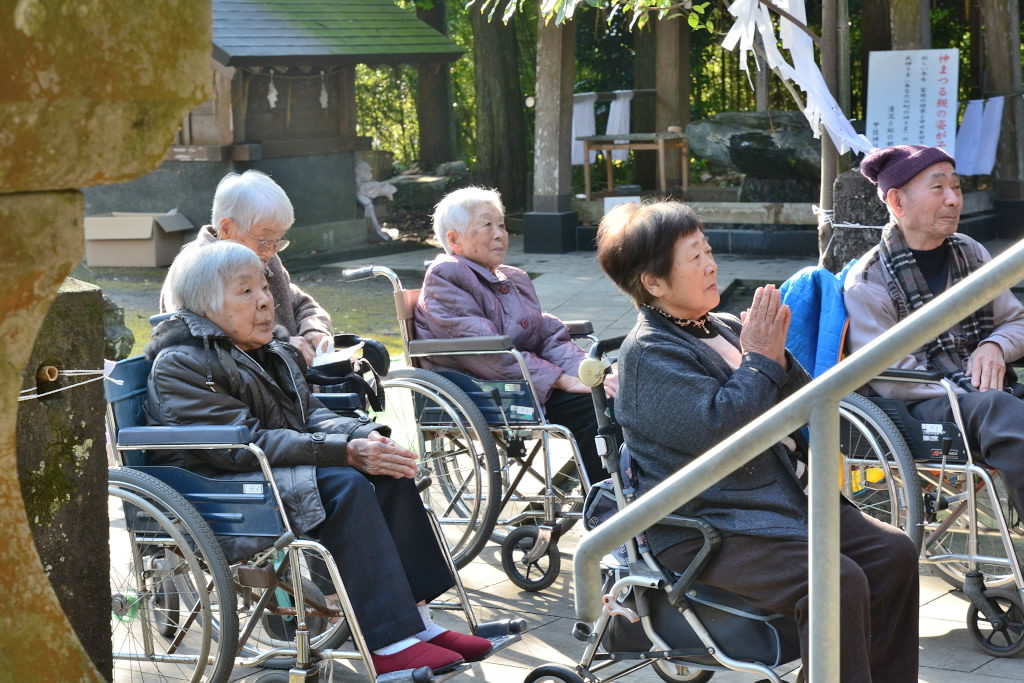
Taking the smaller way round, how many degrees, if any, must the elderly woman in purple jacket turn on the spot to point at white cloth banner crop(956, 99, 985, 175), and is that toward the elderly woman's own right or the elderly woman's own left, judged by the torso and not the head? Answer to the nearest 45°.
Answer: approximately 90° to the elderly woman's own left

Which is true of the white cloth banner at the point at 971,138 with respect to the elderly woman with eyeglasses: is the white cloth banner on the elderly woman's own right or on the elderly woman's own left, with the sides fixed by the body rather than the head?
on the elderly woman's own left

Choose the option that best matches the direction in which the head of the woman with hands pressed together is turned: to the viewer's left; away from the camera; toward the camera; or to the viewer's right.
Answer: to the viewer's right

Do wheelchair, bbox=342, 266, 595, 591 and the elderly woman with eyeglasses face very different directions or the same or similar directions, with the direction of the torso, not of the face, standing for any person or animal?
same or similar directions

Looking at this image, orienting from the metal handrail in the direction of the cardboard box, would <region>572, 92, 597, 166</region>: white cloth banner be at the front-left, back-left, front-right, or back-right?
front-right

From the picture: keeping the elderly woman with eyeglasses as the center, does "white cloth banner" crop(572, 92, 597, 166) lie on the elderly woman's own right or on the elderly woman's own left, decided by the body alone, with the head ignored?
on the elderly woman's own left

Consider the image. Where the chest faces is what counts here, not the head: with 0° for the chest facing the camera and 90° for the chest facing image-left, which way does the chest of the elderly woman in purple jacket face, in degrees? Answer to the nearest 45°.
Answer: approximately 315°

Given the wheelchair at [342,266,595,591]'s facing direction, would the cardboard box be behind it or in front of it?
behind

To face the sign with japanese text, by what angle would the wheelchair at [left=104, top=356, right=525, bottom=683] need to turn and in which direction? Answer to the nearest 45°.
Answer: approximately 90° to its left

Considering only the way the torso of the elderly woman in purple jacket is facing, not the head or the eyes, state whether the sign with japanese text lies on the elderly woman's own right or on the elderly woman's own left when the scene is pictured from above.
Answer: on the elderly woman's own left

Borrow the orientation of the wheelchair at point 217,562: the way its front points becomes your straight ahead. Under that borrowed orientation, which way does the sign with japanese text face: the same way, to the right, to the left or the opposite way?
to the right

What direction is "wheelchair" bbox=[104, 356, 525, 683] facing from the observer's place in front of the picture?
facing the viewer and to the right of the viewer
